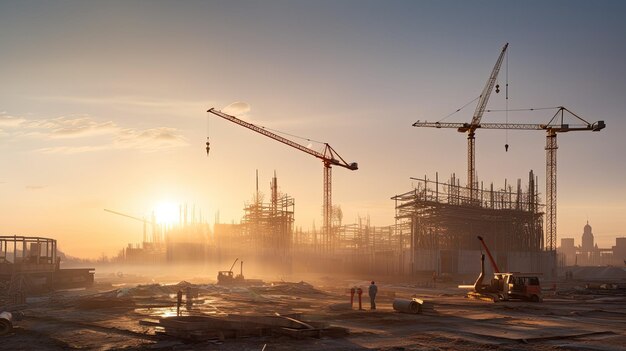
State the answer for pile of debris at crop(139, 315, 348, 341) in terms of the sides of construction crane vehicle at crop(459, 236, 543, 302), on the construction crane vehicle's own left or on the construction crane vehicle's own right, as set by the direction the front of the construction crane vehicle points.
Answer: on the construction crane vehicle's own left
